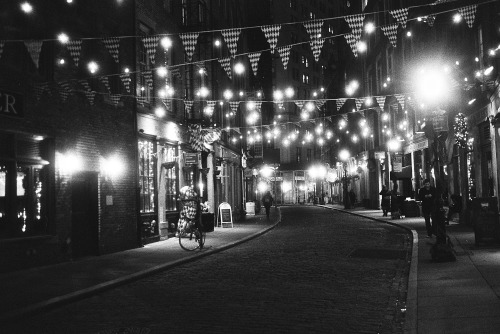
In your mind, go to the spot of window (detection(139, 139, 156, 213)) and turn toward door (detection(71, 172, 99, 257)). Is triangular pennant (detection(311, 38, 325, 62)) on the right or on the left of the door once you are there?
left

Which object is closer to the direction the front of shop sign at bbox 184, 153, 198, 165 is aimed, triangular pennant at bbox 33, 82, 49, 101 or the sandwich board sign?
the triangular pennant

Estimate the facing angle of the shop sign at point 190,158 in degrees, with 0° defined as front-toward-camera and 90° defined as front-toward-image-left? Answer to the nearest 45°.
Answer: approximately 0°

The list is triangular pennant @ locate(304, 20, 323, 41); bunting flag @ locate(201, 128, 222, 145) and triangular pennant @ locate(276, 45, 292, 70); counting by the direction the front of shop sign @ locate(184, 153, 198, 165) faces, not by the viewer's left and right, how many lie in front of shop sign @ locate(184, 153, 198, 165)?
2

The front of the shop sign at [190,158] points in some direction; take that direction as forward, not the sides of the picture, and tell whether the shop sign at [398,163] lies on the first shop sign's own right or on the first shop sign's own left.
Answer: on the first shop sign's own left

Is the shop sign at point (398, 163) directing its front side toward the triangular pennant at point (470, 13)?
yes
